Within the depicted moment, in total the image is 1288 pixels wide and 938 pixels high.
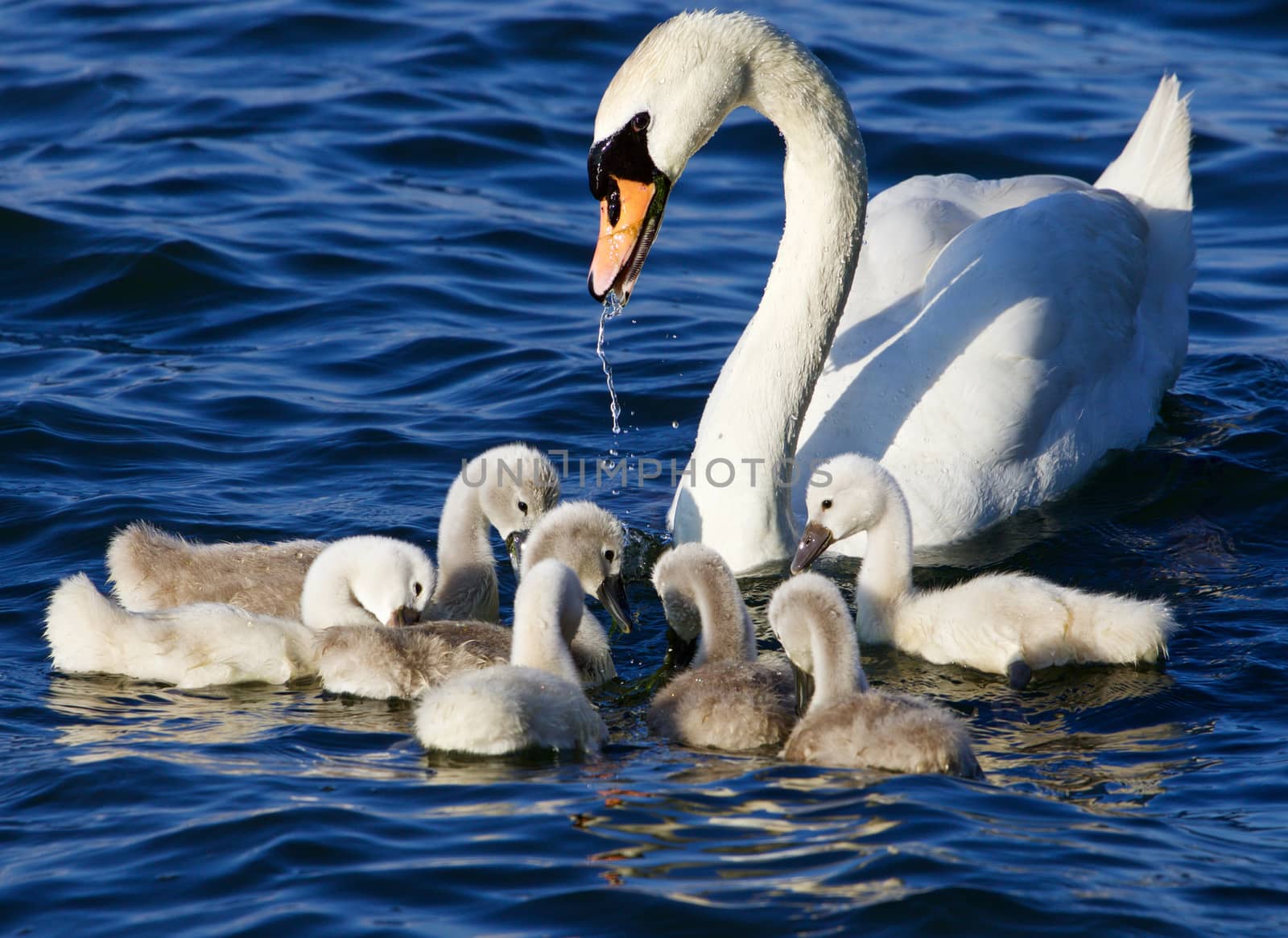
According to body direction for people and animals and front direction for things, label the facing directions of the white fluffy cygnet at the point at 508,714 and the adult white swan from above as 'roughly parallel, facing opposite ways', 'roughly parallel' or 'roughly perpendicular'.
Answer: roughly parallel, facing opposite ways

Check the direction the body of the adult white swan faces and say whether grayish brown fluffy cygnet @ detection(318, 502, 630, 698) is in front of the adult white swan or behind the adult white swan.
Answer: in front

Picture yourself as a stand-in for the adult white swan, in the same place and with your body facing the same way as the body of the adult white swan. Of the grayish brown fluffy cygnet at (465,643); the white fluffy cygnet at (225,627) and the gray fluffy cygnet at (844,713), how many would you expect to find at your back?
0

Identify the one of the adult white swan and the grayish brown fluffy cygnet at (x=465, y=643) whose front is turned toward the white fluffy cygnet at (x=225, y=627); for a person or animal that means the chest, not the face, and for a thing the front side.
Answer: the adult white swan

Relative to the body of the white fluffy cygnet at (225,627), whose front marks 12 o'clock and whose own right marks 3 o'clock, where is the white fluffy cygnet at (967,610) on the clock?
the white fluffy cygnet at (967,610) is roughly at 12 o'clock from the white fluffy cygnet at (225,627).

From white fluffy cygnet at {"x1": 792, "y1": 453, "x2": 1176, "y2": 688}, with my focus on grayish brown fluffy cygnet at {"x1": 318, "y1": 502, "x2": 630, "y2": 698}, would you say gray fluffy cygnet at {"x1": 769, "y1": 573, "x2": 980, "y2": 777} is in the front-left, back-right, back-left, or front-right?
front-left

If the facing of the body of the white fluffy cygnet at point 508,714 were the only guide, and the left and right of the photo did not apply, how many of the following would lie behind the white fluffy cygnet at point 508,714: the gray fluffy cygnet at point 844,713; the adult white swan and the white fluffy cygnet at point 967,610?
0

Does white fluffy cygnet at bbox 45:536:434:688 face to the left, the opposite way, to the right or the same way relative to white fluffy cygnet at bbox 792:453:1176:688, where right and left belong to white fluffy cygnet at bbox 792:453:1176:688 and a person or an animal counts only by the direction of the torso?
the opposite way

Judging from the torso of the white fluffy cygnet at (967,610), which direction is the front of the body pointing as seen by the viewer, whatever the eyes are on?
to the viewer's left

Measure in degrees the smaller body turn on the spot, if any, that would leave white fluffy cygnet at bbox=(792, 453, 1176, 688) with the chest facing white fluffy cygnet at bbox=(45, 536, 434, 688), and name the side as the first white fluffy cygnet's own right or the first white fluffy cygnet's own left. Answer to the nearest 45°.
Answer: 0° — it already faces it

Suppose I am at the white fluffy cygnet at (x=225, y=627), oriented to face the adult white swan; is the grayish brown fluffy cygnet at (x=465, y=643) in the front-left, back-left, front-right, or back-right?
front-right

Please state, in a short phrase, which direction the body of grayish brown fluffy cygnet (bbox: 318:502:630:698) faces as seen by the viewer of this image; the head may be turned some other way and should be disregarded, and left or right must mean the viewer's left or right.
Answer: facing to the right of the viewer

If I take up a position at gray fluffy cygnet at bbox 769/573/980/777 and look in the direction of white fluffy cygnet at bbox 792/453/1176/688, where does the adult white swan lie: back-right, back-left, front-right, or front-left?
front-left

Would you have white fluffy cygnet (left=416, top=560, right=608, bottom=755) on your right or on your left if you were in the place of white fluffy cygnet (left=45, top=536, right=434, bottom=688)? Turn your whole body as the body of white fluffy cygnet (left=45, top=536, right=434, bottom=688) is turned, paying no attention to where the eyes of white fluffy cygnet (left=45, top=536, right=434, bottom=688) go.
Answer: on your right

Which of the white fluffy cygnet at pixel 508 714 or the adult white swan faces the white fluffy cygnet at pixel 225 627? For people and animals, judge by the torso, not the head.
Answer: the adult white swan

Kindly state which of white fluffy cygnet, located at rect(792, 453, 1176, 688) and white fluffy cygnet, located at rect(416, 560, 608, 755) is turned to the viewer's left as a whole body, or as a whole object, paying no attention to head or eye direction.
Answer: white fluffy cygnet, located at rect(792, 453, 1176, 688)

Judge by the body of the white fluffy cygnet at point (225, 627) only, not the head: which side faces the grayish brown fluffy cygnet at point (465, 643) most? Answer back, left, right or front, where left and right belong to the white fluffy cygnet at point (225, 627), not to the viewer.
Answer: front

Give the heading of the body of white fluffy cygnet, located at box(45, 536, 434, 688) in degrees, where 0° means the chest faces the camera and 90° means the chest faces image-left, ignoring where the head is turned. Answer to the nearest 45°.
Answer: approximately 270°

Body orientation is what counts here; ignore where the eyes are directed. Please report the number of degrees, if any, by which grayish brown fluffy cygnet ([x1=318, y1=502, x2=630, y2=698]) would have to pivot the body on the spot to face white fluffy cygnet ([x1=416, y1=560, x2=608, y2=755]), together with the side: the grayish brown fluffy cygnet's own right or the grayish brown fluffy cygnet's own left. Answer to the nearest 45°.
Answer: approximately 90° to the grayish brown fluffy cygnet's own right
